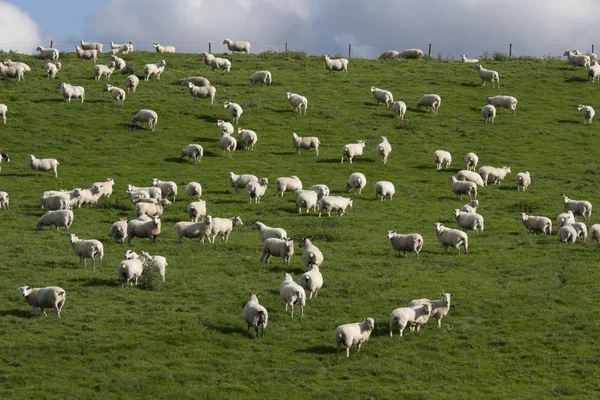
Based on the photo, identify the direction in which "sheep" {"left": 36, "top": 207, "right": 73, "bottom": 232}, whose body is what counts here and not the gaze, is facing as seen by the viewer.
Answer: to the viewer's left

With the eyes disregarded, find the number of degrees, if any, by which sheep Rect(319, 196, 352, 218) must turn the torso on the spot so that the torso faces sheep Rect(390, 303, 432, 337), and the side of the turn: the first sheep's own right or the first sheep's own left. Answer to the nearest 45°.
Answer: approximately 90° to the first sheep's own right

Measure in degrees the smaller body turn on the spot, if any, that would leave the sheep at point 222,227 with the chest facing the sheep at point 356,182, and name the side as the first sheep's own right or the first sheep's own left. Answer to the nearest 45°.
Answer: approximately 45° to the first sheep's own left

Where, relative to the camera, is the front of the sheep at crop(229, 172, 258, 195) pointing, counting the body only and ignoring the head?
to the viewer's left

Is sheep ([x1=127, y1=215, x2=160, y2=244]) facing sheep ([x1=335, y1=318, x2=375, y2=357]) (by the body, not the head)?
no

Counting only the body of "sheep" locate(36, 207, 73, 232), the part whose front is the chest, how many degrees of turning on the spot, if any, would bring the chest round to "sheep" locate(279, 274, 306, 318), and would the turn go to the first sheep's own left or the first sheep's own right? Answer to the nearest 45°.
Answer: approximately 135° to the first sheep's own left

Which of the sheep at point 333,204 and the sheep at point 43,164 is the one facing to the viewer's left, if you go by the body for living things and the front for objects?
the sheep at point 43,164
